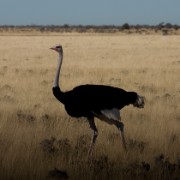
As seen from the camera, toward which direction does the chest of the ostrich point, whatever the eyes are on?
to the viewer's left
